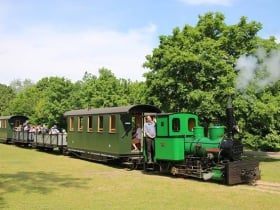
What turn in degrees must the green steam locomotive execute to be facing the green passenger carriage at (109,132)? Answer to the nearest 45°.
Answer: approximately 180°

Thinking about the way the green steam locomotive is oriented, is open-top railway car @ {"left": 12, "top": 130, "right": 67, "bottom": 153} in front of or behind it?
behind

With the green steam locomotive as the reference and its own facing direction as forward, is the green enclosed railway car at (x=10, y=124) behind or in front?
behind

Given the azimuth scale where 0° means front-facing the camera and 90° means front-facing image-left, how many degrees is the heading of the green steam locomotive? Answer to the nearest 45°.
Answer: approximately 315°

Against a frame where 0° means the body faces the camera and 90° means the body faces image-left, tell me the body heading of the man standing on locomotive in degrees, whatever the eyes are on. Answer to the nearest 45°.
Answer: approximately 0°
